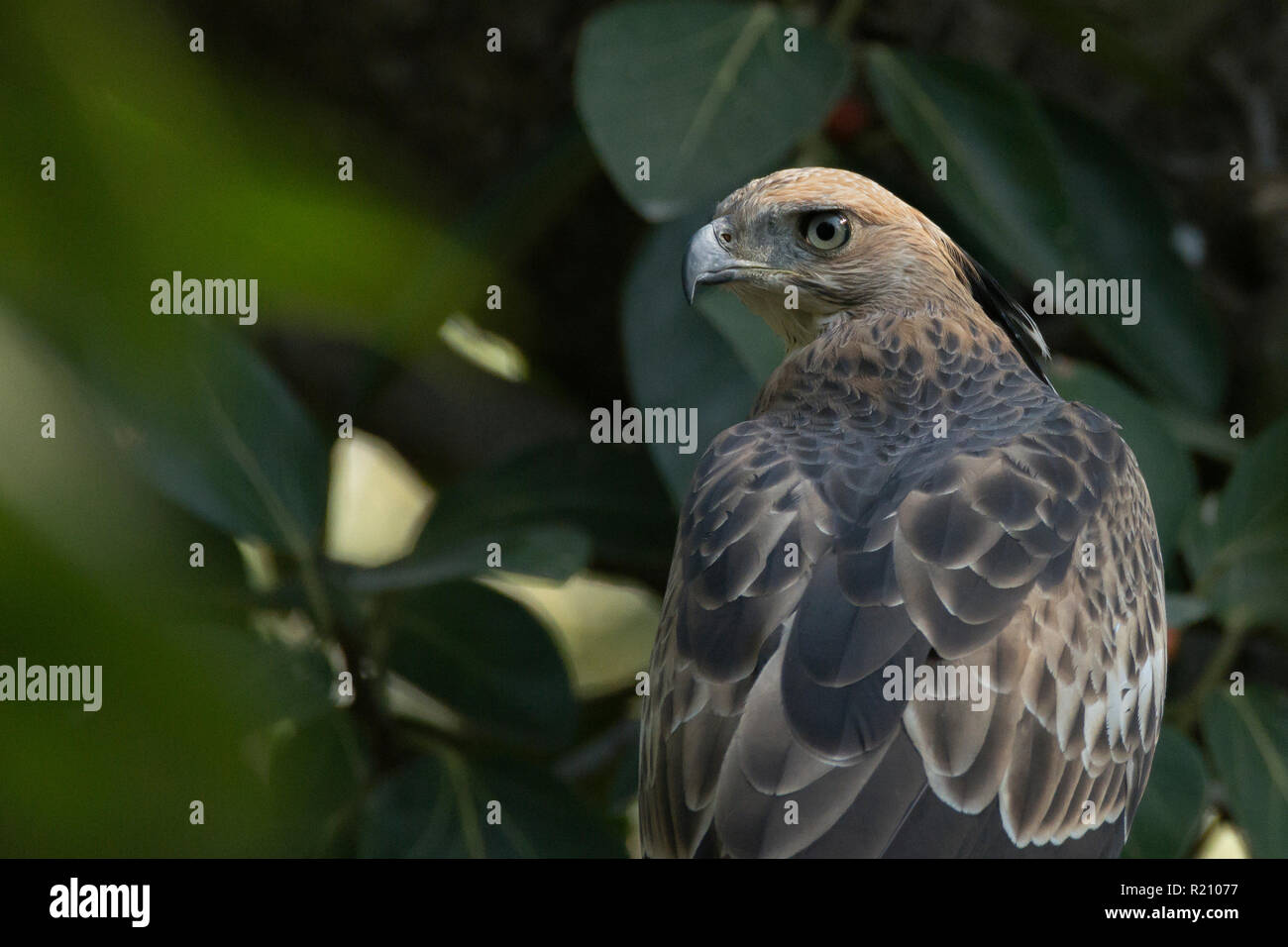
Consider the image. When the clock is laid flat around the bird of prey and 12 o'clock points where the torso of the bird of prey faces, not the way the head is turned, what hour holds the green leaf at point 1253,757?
The green leaf is roughly at 1 o'clock from the bird of prey.

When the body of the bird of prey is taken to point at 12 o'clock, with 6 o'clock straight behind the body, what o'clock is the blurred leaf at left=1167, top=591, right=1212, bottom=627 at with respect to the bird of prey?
The blurred leaf is roughly at 1 o'clock from the bird of prey.

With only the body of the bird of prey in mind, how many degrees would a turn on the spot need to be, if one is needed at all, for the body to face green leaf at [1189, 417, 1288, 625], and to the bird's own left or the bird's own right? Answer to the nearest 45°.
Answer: approximately 45° to the bird's own right

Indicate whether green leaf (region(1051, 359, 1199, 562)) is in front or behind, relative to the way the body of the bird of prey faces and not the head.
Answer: in front

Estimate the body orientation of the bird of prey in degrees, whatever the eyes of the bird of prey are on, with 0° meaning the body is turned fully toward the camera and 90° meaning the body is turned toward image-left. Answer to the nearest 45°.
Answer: approximately 180°

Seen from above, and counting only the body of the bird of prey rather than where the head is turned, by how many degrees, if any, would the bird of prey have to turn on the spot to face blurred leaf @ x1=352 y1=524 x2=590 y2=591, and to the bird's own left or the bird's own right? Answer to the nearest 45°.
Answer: approximately 45° to the bird's own left

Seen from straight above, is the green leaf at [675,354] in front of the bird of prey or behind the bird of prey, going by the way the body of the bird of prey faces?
in front
